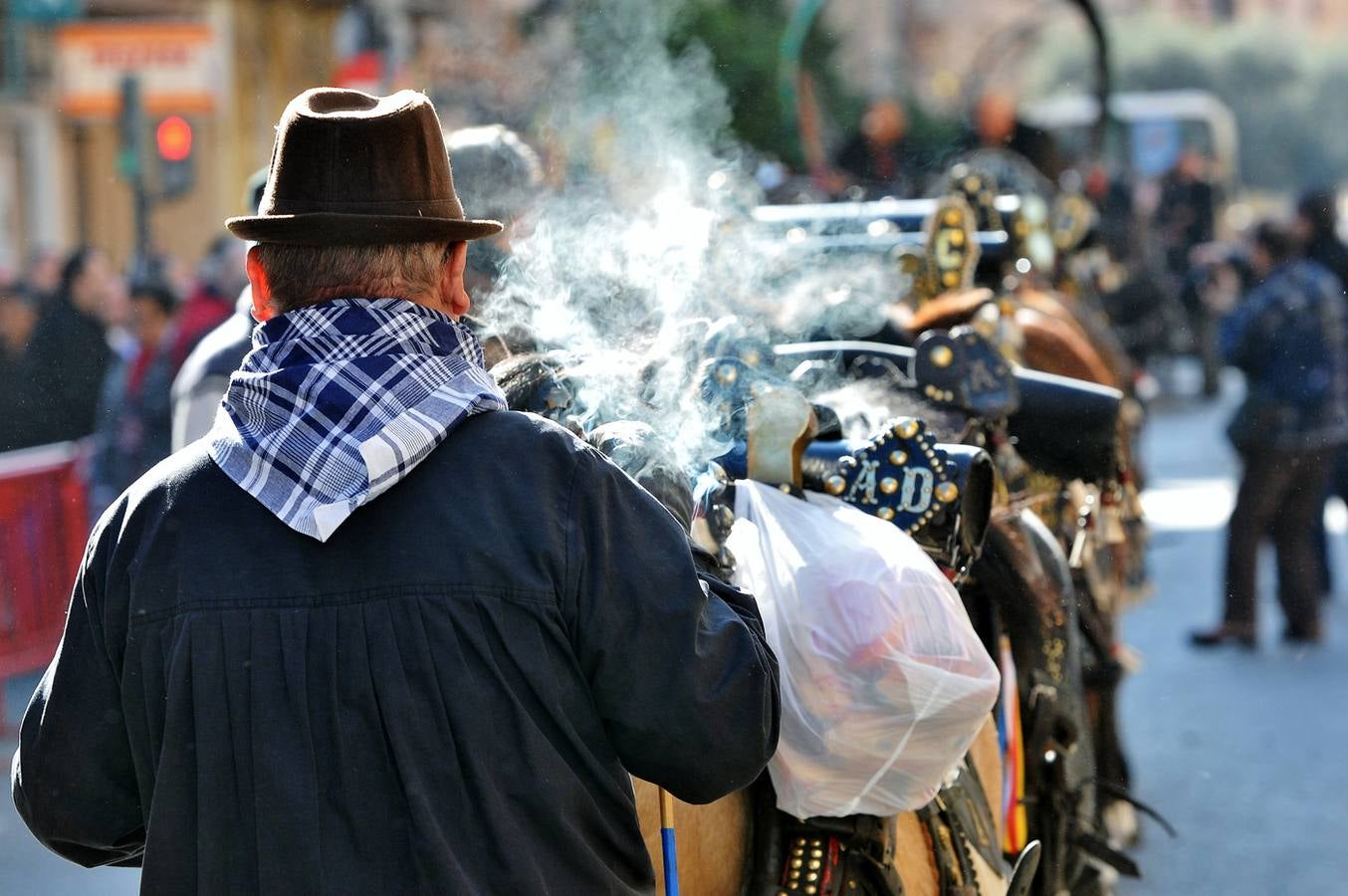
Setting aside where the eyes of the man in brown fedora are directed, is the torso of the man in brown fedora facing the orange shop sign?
yes

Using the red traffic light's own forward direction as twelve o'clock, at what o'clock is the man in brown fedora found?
The man in brown fedora is roughly at 12 o'clock from the red traffic light.

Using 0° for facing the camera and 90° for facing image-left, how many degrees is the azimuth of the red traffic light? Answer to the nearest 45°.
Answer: approximately 0°

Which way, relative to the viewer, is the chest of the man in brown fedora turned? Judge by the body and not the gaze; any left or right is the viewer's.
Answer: facing away from the viewer

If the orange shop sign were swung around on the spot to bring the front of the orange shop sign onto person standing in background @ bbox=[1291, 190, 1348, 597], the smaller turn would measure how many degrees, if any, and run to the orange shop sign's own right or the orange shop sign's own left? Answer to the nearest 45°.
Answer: approximately 45° to the orange shop sign's own left

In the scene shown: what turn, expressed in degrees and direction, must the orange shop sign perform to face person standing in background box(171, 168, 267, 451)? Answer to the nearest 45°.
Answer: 0° — it already faces them

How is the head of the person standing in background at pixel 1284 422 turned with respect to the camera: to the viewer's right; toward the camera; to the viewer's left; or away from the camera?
to the viewer's left
